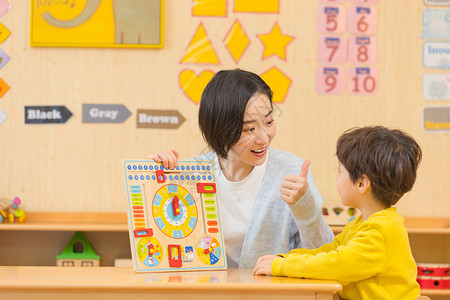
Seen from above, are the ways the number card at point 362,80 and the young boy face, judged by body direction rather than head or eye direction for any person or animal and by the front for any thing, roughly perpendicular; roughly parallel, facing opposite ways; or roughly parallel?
roughly perpendicular

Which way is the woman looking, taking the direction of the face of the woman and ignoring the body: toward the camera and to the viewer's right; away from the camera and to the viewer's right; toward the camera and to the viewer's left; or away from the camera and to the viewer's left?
toward the camera and to the viewer's right

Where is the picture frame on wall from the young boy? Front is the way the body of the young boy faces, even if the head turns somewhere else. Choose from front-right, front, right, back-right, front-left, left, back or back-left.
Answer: front-right

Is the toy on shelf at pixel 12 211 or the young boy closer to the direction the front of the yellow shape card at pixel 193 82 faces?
the young boy

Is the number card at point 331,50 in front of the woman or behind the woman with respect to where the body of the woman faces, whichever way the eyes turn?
behind

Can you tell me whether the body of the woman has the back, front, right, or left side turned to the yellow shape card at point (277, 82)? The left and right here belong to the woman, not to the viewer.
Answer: back

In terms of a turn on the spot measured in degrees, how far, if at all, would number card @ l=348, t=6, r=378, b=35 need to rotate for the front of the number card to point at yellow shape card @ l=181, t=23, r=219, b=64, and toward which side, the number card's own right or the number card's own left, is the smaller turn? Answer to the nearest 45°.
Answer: approximately 90° to the number card's own right

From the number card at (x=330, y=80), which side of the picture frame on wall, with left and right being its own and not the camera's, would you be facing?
left

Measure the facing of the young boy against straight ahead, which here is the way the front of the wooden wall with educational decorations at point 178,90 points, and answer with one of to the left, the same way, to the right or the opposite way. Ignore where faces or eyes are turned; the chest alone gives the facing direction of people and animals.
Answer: to the right

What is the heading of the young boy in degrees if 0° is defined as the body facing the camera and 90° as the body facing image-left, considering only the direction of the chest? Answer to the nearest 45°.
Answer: approximately 90°

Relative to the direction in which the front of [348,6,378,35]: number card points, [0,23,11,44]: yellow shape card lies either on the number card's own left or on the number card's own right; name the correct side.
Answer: on the number card's own right
